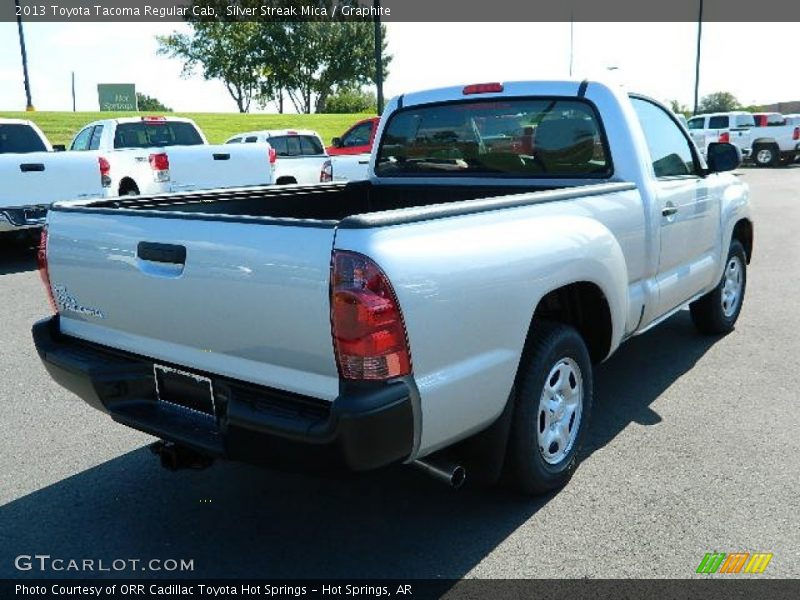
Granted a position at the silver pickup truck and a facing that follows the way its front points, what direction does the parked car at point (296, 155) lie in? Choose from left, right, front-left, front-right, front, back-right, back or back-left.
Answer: front-left

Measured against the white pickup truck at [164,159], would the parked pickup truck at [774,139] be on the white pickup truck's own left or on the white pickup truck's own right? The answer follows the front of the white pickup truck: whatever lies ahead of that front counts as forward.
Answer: on the white pickup truck's own right

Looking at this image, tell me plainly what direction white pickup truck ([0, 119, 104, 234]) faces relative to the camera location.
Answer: facing away from the viewer and to the left of the viewer

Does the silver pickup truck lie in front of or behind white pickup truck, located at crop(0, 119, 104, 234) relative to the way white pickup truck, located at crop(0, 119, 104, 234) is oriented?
behind

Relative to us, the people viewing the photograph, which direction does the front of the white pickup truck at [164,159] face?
facing away from the viewer and to the left of the viewer

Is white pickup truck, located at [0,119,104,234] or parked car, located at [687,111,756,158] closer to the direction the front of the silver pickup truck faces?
the parked car

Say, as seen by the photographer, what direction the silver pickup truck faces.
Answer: facing away from the viewer and to the right of the viewer

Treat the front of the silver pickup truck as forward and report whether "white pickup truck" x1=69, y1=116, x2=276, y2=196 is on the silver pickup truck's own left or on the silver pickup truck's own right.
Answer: on the silver pickup truck's own left

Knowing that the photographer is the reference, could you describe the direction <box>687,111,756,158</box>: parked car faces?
facing away from the viewer and to the left of the viewer

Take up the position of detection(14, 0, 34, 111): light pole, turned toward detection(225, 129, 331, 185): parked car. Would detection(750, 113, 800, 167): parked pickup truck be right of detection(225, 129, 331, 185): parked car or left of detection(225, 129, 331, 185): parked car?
left

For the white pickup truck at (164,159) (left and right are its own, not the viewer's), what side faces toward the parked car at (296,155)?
right
